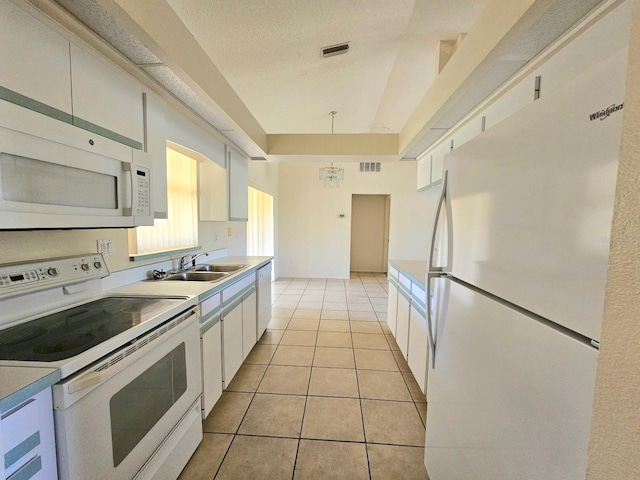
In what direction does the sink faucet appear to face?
to the viewer's right

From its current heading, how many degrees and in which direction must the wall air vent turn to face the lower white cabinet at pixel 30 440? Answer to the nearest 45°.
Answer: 0° — it already faces it

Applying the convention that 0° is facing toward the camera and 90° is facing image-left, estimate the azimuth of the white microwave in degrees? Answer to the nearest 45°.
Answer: approximately 315°

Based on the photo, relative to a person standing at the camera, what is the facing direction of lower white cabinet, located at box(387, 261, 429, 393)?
facing to the left of the viewer

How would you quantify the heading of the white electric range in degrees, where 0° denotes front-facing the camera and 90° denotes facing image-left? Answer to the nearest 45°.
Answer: approximately 315°

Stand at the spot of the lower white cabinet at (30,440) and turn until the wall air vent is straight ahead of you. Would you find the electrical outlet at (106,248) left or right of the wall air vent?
left

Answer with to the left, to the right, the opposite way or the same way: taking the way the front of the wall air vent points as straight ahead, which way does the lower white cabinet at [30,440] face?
to the left
